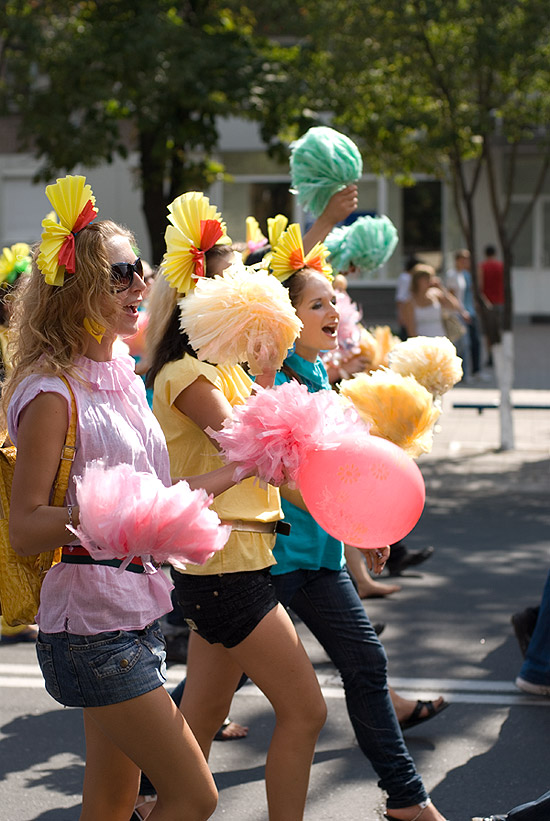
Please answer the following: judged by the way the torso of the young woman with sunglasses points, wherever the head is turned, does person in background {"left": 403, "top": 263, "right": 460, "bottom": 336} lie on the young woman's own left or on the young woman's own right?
on the young woman's own left

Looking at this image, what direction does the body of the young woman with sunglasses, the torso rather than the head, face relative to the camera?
to the viewer's right

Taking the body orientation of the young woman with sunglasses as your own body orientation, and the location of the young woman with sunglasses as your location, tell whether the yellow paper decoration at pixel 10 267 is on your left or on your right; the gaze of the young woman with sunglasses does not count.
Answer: on your left

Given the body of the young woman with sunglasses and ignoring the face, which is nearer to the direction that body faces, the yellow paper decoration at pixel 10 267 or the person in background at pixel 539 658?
the person in background

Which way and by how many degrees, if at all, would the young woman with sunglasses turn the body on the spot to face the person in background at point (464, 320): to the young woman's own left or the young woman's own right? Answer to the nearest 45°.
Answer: approximately 90° to the young woman's own left
